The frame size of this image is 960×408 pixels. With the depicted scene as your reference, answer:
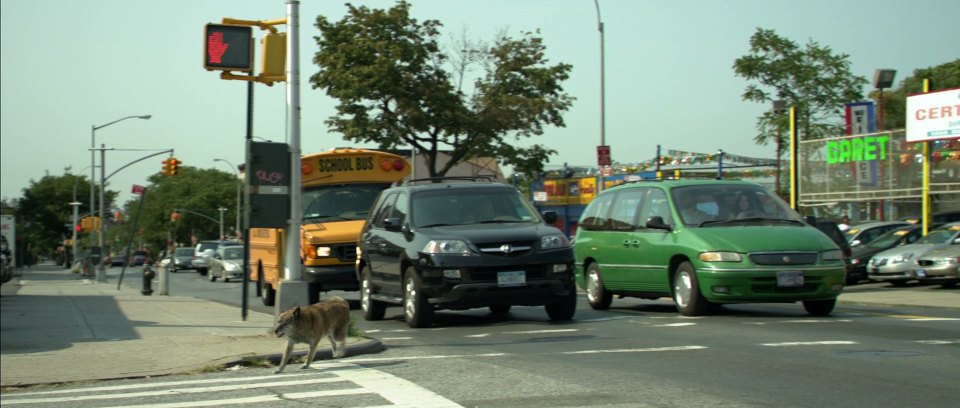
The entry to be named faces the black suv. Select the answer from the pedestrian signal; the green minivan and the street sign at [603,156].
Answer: the street sign

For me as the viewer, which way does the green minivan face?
facing the viewer and to the right of the viewer

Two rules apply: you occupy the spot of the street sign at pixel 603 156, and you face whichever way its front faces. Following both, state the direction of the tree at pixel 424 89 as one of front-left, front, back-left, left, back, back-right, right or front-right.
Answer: back-right

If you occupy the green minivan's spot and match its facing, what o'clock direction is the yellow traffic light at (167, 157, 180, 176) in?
The yellow traffic light is roughly at 6 o'clock from the green minivan.

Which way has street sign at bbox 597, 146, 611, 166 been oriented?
toward the camera

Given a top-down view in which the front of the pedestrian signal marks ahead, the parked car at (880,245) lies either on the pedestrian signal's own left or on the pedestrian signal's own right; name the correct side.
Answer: on the pedestrian signal's own left

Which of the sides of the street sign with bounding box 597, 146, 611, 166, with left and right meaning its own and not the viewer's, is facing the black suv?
front

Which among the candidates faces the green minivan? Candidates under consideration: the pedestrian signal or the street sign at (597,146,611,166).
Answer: the street sign

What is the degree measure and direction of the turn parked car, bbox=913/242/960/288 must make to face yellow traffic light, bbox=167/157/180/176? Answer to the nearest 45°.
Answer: approximately 45° to its right

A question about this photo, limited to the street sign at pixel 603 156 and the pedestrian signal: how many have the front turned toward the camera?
2

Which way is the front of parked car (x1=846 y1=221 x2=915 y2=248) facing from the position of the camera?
facing the viewer and to the left of the viewer

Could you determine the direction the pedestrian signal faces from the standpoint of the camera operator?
facing the viewer

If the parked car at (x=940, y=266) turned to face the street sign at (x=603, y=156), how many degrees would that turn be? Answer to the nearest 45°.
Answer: approximately 90° to its right

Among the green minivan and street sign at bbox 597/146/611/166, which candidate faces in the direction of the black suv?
the street sign
